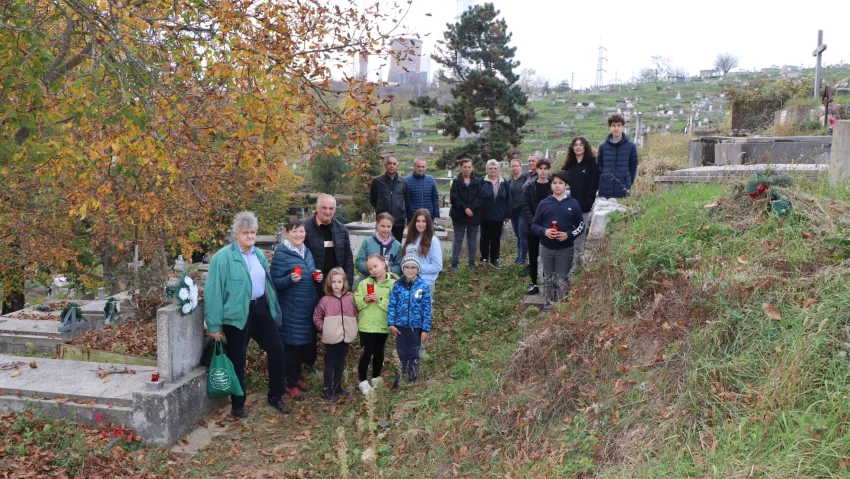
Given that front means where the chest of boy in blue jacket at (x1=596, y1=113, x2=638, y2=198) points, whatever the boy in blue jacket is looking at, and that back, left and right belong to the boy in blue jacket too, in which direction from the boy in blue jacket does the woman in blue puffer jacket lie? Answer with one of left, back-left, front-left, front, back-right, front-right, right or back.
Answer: front-right

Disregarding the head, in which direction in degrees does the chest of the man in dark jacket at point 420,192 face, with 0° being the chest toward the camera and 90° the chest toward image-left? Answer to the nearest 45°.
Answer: approximately 0°

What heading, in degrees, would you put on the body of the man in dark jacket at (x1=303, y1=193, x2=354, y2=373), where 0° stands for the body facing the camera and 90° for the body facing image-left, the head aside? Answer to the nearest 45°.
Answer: approximately 0°

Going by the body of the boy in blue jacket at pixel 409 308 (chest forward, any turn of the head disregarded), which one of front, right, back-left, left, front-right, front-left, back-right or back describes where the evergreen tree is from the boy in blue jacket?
back

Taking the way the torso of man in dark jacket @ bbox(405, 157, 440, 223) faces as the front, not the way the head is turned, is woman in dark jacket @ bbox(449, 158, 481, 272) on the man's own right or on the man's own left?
on the man's own left
